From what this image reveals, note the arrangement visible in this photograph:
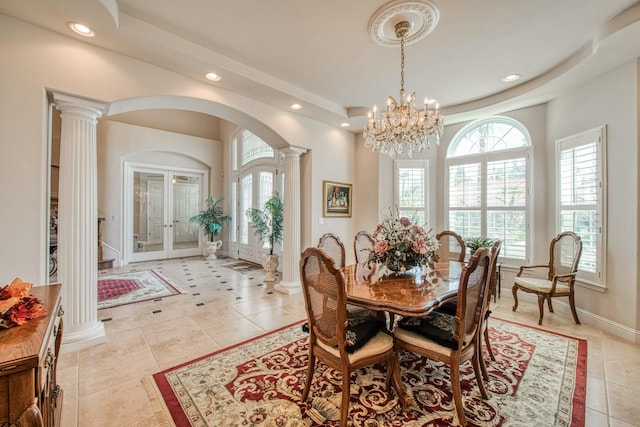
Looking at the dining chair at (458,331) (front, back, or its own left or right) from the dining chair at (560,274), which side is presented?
right

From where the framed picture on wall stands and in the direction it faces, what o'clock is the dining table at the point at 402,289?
The dining table is roughly at 1 o'clock from the framed picture on wall.

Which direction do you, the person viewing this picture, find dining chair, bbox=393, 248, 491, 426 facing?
facing away from the viewer and to the left of the viewer

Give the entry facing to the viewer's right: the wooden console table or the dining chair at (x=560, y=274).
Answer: the wooden console table

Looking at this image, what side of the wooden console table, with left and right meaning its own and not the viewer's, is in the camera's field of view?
right

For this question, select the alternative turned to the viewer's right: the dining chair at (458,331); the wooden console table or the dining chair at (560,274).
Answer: the wooden console table

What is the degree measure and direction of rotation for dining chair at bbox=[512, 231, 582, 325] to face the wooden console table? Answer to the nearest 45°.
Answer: approximately 45° to its left

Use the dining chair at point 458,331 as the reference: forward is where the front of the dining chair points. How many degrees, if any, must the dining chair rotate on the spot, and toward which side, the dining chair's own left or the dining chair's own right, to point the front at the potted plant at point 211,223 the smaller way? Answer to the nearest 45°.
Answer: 0° — it already faces it

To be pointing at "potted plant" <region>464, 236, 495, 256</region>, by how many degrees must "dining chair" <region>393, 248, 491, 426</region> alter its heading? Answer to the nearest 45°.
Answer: approximately 45° to its right

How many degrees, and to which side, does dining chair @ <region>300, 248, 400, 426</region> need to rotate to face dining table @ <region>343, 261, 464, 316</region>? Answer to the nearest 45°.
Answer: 0° — it already faces it

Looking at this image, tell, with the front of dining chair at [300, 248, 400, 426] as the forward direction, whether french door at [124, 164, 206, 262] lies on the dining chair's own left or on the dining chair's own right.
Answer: on the dining chair's own left
